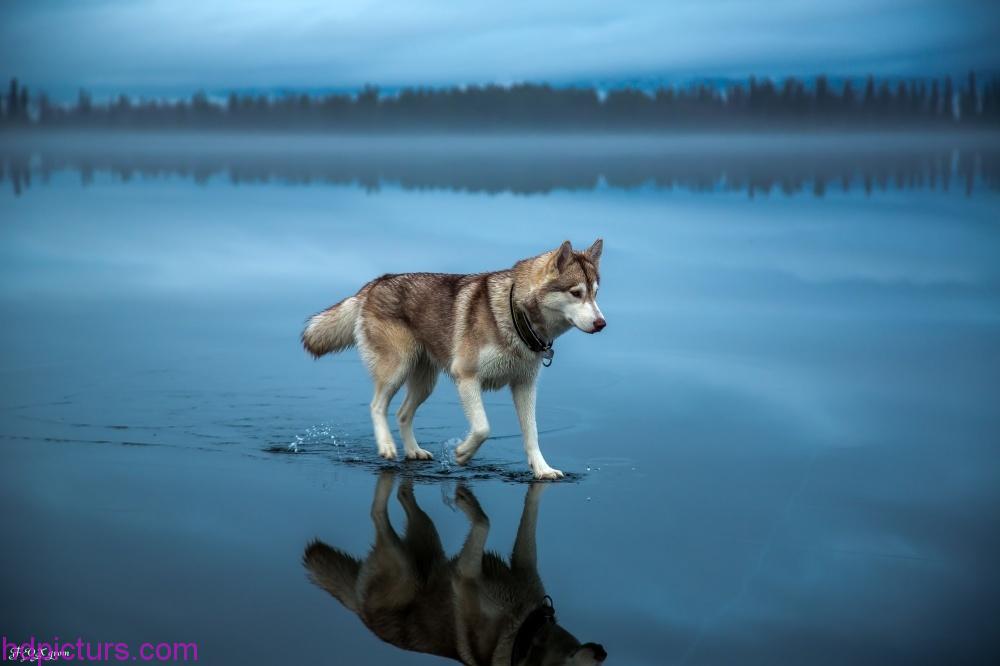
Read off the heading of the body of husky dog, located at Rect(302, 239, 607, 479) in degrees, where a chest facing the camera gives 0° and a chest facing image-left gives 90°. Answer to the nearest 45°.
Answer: approximately 315°
